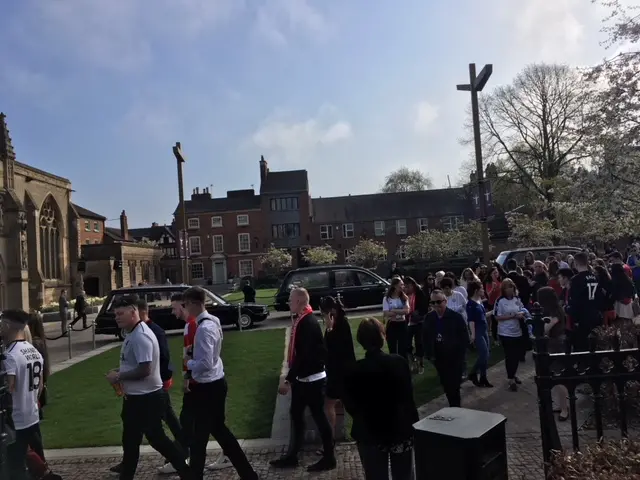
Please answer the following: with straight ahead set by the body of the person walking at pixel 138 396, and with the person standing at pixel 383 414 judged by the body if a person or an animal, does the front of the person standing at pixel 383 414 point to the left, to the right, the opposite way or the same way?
to the right

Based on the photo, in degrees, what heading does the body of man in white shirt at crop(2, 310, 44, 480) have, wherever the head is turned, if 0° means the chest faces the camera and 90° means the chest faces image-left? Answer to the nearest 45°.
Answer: approximately 135°

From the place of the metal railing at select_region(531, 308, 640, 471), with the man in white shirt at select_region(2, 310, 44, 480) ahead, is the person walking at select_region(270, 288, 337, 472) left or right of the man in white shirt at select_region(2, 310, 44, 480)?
right

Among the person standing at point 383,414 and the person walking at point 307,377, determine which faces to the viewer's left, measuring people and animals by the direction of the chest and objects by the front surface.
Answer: the person walking at point 307,377

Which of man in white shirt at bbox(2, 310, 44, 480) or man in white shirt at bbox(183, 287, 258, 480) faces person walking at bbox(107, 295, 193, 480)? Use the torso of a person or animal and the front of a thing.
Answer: man in white shirt at bbox(183, 287, 258, 480)

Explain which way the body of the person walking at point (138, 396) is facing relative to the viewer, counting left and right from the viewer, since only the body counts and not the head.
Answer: facing to the left of the viewer

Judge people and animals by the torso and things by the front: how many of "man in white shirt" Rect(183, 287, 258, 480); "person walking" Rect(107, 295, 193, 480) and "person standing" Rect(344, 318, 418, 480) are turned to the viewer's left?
2

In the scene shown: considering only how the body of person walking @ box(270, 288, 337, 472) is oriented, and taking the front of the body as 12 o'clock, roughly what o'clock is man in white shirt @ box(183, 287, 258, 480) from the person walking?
The man in white shirt is roughly at 11 o'clock from the person walking.

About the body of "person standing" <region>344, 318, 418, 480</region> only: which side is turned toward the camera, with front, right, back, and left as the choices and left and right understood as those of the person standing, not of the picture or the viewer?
back

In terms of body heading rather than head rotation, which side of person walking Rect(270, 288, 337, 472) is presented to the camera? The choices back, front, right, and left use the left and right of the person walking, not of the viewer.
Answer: left

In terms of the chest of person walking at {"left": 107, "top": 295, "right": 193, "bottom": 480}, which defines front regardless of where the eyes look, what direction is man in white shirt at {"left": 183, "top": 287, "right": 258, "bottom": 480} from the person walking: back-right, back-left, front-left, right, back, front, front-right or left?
back

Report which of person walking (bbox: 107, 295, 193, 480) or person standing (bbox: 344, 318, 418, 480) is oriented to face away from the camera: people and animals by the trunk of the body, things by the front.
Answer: person standing (bbox: 344, 318, 418, 480)

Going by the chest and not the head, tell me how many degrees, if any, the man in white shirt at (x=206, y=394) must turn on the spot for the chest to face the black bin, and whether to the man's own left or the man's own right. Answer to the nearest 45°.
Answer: approximately 135° to the man's own left

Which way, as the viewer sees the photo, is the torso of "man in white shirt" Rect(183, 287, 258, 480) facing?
to the viewer's left

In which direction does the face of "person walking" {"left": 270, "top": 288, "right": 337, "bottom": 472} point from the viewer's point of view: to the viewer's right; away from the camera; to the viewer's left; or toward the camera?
to the viewer's left

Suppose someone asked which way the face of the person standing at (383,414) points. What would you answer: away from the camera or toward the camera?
away from the camera

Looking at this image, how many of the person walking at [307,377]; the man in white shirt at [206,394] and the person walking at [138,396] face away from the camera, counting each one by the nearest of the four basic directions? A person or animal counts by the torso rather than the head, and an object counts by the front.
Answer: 0

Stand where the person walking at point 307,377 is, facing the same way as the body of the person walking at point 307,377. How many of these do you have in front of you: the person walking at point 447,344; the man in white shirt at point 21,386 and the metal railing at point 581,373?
1
